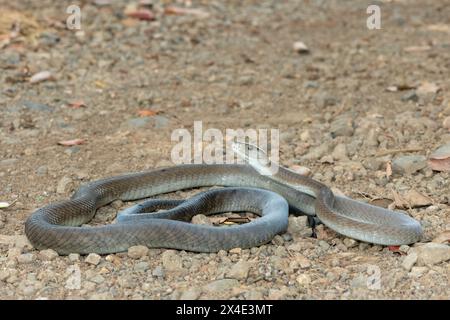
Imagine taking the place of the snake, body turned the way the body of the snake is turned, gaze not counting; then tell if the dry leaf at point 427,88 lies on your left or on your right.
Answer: on your right

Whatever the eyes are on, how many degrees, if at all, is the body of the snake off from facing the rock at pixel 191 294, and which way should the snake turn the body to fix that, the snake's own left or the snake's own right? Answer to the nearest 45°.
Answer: approximately 90° to the snake's own left

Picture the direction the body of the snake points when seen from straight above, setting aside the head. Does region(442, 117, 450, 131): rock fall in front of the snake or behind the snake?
behind

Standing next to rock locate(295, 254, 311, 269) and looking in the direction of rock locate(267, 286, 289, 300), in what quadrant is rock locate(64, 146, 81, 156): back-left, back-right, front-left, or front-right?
back-right

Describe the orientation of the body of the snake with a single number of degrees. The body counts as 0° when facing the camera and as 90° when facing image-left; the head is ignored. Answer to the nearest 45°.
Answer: approximately 90°

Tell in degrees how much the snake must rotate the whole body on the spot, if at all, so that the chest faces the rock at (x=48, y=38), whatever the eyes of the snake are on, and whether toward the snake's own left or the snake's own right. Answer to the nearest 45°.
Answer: approximately 45° to the snake's own right

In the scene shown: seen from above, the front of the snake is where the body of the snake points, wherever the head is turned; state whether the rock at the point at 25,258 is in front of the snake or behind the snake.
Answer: in front

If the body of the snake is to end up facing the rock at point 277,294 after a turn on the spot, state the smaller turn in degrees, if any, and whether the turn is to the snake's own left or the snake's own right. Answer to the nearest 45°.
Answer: approximately 90° to the snake's own left

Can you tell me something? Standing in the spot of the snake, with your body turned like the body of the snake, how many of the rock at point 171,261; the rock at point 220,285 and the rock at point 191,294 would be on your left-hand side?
3

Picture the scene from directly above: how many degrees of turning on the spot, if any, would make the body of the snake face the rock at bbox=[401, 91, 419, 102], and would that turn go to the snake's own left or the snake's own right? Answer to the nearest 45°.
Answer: approximately 135° to the snake's own right

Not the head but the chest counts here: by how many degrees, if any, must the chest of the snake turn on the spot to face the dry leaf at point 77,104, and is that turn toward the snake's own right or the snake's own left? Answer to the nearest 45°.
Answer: approximately 45° to the snake's own right

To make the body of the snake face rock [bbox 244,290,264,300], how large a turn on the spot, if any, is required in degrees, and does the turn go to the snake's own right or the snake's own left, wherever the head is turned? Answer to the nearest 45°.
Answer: approximately 90° to the snake's own left

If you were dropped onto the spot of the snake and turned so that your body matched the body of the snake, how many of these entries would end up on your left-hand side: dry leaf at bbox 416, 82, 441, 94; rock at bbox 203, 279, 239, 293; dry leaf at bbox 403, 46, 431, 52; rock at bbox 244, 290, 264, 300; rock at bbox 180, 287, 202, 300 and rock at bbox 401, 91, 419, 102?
3

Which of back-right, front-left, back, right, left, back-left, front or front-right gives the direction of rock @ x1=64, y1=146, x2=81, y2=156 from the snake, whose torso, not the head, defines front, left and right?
front-right

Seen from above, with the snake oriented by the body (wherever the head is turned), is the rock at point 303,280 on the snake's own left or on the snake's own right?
on the snake's own left
